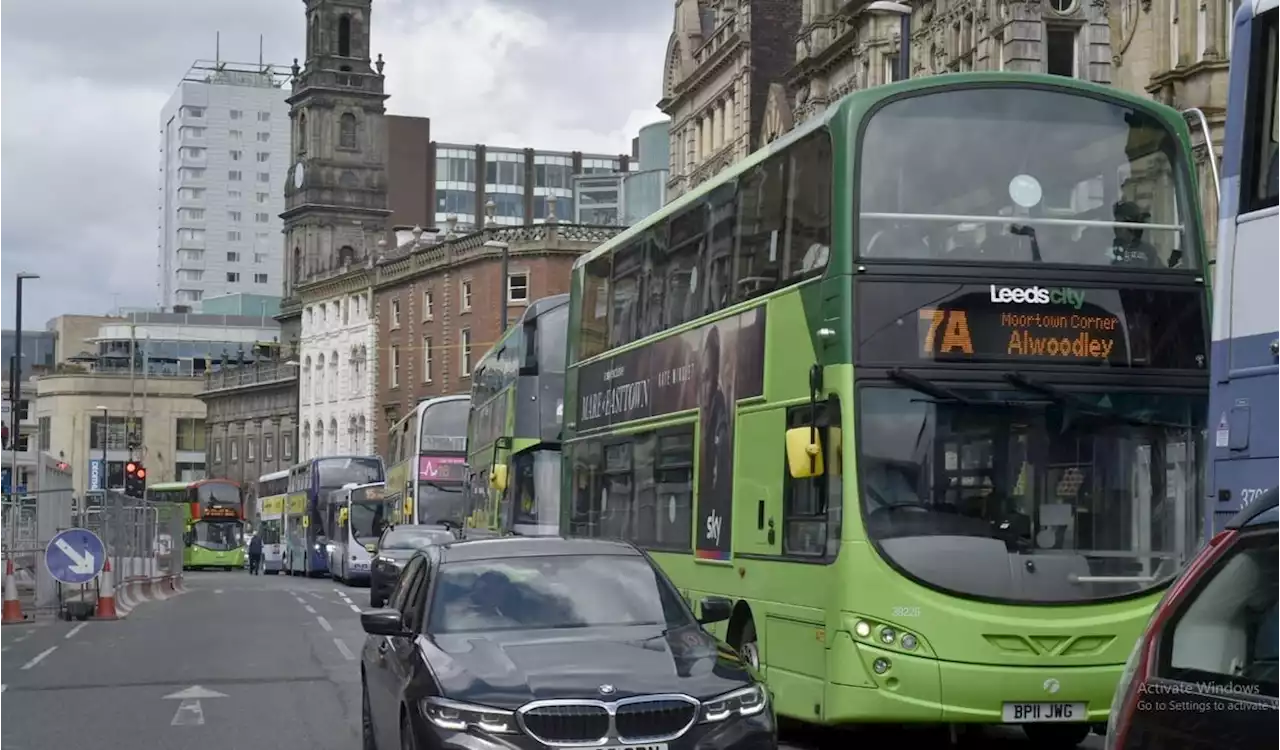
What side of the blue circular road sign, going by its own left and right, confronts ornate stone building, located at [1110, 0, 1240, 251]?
left

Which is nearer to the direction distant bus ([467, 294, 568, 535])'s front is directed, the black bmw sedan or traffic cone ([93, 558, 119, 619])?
the black bmw sedan

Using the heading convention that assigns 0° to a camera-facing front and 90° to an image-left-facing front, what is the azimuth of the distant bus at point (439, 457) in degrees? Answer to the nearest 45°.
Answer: approximately 315°

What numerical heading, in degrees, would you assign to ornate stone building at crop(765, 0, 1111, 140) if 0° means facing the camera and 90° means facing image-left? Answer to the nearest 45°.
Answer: approximately 45°

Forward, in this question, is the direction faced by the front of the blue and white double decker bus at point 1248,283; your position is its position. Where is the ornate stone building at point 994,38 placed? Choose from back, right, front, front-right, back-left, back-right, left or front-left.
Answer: back-left

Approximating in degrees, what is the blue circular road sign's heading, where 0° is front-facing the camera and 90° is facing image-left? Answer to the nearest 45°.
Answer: approximately 0°

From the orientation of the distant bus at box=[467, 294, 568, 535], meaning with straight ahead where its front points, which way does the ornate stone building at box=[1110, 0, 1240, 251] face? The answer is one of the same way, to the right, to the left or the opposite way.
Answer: to the right

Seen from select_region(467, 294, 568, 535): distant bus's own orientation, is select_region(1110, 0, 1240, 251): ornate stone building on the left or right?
on its left

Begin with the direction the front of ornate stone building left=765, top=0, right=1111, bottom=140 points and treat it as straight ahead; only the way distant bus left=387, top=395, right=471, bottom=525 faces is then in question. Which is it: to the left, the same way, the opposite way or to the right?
to the left
